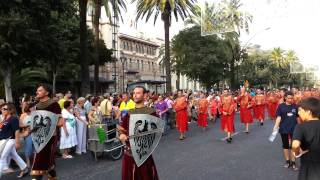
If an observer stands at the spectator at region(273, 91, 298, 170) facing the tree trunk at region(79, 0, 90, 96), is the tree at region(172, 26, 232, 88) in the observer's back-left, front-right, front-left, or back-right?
front-right

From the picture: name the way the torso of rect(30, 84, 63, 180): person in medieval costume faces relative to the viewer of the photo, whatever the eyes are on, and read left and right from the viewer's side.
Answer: facing the viewer and to the left of the viewer

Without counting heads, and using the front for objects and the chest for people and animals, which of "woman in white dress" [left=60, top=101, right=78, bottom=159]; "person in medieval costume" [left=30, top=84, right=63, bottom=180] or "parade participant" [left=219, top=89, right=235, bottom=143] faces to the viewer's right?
the woman in white dress

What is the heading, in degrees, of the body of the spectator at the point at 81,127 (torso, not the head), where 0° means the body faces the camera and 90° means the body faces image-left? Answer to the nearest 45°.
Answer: approximately 315°

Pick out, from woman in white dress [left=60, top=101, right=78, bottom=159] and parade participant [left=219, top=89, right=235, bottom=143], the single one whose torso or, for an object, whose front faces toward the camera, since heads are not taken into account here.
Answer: the parade participant

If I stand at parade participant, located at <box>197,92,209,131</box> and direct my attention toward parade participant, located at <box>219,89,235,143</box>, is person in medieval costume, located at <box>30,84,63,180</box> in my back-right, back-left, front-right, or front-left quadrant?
front-right

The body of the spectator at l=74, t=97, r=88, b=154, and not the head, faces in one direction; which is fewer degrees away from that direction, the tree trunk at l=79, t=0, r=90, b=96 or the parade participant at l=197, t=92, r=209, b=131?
the parade participant

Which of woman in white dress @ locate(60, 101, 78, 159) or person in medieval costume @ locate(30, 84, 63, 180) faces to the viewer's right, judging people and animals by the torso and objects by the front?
the woman in white dress

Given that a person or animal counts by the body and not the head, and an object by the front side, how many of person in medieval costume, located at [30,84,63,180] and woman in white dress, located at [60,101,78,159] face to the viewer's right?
1

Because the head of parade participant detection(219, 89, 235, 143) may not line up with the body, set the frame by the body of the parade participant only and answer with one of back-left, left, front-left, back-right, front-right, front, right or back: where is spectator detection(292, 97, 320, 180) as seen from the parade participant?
front

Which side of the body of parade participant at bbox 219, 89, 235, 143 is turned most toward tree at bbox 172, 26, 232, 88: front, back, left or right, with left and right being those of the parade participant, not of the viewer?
back

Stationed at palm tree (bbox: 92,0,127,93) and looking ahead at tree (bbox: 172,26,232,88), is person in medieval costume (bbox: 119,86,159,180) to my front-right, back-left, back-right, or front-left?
back-right

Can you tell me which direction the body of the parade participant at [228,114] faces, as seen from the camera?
toward the camera

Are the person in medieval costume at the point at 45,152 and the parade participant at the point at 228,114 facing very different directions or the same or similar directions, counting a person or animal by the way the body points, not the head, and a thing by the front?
same or similar directions

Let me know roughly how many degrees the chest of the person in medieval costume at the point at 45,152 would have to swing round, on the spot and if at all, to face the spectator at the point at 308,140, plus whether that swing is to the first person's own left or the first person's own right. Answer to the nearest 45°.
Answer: approximately 90° to the first person's own left
